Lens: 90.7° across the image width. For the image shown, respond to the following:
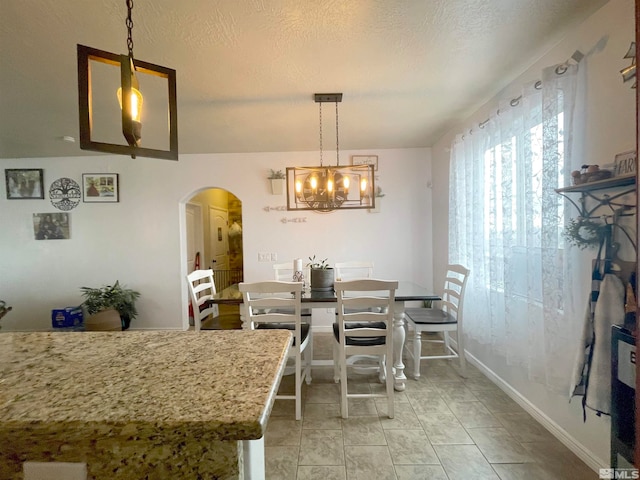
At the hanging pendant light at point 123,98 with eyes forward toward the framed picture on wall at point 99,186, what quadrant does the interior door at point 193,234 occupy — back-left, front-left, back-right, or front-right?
front-right

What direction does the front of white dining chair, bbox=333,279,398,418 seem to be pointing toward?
away from the camera

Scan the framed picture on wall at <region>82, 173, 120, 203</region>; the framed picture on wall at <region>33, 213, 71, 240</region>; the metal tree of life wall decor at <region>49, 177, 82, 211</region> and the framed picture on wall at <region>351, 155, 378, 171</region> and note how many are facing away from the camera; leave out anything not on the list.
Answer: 0

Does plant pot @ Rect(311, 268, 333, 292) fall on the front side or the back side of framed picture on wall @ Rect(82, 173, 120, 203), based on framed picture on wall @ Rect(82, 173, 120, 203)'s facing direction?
on the front side

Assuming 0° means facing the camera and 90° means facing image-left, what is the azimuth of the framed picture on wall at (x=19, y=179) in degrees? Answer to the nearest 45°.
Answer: approximately 0°

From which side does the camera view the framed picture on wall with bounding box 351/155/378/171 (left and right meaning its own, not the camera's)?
front

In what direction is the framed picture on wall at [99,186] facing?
toward the camera

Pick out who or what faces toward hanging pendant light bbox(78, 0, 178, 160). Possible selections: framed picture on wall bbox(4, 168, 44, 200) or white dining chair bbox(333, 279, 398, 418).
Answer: the framed picture on wall

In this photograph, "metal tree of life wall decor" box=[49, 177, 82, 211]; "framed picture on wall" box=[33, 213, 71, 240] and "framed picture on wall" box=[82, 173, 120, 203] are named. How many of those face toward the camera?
3

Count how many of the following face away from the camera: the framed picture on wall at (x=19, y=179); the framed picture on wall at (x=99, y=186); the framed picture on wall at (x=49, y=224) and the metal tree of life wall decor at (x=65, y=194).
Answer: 0

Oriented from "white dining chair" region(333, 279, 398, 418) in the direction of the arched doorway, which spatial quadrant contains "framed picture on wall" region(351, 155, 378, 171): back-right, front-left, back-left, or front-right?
front-right

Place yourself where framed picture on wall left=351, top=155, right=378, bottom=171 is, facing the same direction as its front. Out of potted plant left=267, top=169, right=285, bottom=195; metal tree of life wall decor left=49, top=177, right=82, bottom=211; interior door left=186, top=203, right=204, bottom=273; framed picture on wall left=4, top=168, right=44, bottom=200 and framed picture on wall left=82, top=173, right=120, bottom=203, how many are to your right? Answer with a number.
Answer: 5

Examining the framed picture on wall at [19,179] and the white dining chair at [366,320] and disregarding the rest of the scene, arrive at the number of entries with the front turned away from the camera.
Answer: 1

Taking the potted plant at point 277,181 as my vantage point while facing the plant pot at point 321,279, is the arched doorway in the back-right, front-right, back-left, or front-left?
back-right

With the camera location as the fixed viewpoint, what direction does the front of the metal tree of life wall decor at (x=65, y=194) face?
facing the viewer

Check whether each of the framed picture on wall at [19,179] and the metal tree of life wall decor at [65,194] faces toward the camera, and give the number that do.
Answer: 2

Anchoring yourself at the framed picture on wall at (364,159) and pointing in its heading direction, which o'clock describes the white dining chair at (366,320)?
The white dining chair is roughly at 12 o'clock from the framed picture on wall.

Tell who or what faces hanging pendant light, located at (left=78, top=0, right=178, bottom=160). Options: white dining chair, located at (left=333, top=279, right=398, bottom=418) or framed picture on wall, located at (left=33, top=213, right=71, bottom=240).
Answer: the framed picture on wall
